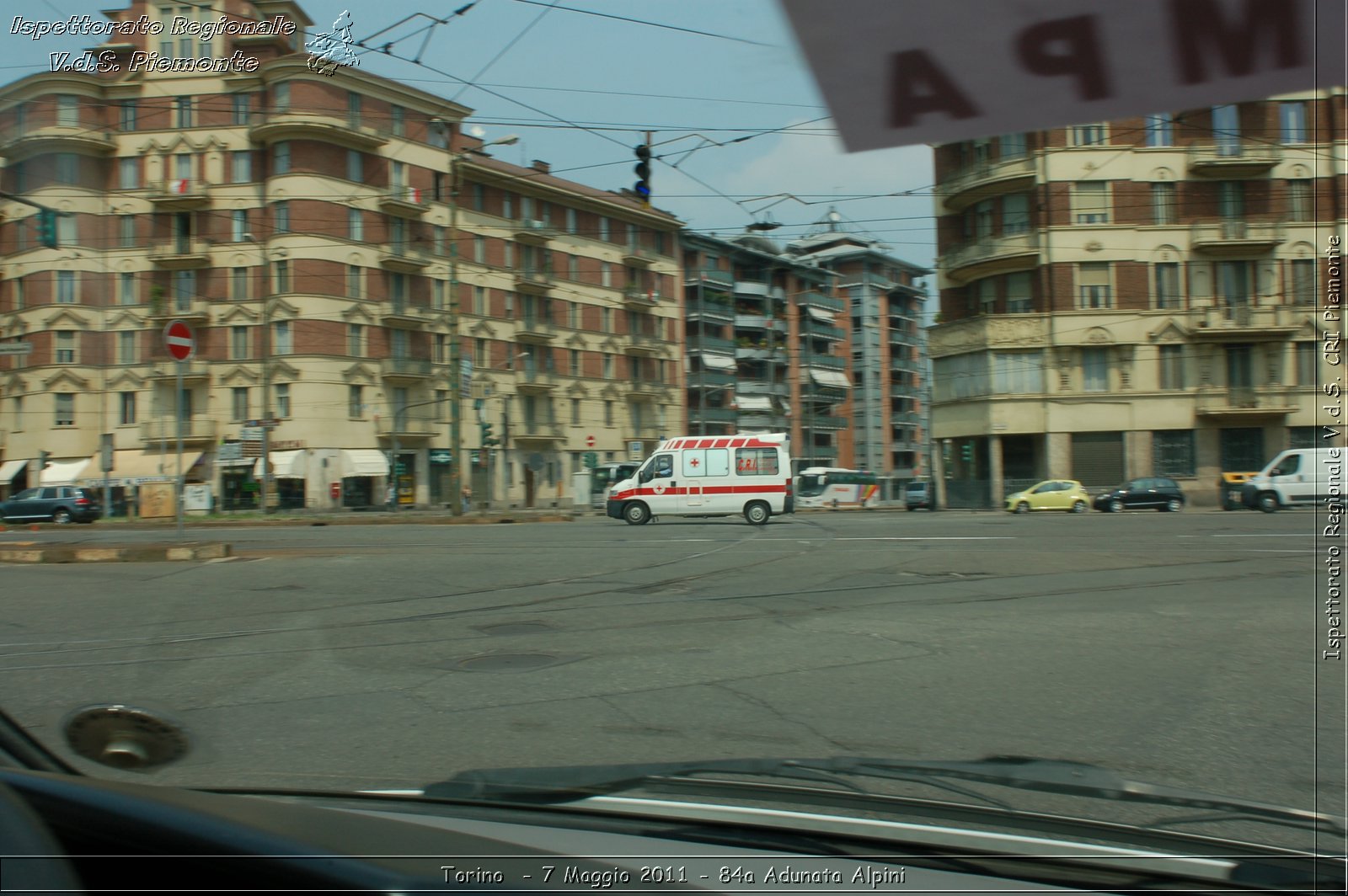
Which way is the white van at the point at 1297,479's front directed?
to the viewer's left

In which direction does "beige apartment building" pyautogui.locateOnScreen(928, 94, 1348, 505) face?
toward the camera

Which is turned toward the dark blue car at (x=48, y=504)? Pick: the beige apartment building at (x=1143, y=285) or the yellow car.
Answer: the yellow car

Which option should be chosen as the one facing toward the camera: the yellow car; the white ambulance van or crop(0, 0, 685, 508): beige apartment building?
the beige apartment building

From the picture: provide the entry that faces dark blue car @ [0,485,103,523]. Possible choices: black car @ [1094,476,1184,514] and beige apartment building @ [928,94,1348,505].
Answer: black car @ [1094,476,1184,514]

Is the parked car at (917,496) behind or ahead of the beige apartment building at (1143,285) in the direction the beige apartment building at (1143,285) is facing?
ahead

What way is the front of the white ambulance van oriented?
to the viewer's left

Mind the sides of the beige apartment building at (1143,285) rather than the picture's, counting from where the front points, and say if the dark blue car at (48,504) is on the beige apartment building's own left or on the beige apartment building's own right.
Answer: on the beige apartment building's own right

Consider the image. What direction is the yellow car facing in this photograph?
to the viewer's left

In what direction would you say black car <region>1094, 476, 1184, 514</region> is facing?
to the viewer's left
